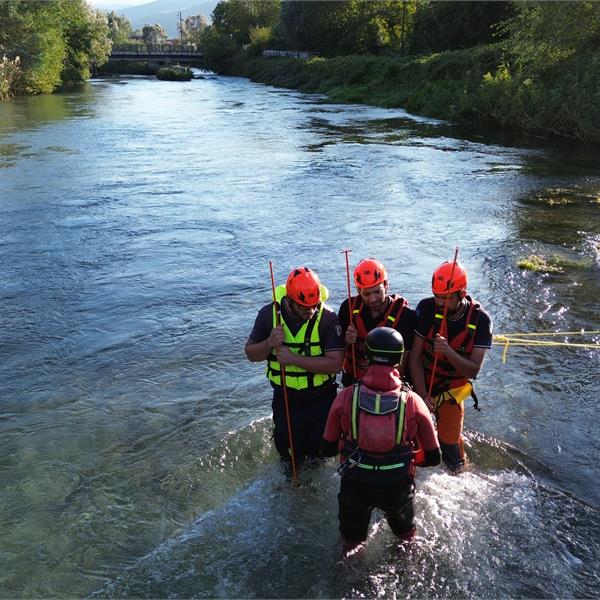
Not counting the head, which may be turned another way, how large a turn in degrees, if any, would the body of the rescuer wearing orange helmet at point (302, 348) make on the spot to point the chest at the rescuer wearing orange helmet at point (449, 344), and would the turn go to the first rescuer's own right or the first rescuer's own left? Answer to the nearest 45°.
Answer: approximately 90° to the first rescuer's own left

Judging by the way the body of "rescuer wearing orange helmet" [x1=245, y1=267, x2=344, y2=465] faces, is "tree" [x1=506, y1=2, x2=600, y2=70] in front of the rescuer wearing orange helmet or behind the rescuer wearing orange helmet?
behind

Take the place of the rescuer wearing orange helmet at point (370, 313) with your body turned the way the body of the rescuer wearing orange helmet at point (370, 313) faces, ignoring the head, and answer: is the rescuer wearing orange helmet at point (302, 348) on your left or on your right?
on your right

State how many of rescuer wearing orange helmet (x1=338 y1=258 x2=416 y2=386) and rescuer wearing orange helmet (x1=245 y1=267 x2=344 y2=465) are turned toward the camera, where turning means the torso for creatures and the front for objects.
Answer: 2

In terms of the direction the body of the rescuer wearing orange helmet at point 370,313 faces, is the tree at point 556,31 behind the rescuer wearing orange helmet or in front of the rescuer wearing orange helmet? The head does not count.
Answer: behind

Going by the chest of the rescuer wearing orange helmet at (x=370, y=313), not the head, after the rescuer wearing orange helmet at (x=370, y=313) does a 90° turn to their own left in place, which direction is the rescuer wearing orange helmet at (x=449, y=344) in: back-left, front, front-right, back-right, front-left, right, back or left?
front

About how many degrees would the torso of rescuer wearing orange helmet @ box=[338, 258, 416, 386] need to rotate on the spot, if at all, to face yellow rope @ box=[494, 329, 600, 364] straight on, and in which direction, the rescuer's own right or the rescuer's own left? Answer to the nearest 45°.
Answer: approximately 135° to the rescuer's own left

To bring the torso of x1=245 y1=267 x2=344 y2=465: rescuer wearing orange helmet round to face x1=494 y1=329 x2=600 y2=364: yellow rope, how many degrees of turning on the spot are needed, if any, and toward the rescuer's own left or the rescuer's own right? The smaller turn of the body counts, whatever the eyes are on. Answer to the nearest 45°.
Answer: approximately 135° to the rescuer's own left

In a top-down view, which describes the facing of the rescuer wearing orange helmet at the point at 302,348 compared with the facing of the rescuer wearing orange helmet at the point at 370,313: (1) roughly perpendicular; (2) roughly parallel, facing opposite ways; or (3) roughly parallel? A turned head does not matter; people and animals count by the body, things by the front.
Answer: roughly parallel

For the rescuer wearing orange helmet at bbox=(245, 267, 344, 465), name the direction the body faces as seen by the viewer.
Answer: toward the camera

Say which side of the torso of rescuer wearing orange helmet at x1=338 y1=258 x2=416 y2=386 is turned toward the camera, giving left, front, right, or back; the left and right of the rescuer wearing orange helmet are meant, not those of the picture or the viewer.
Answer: front

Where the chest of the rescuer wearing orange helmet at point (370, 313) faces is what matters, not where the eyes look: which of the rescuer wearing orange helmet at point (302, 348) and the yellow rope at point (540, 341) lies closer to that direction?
the rescuer wearing orange helmet
